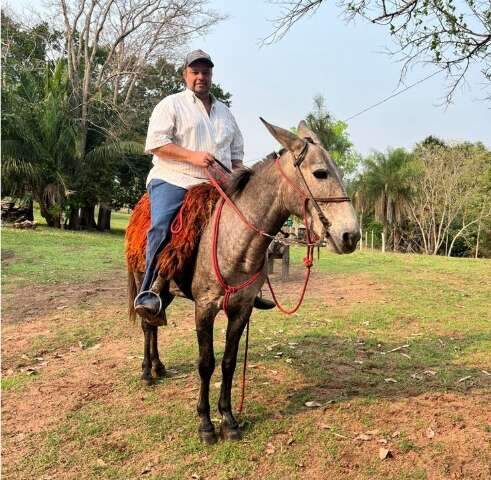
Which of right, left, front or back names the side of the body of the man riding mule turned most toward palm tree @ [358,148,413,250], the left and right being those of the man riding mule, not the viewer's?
left

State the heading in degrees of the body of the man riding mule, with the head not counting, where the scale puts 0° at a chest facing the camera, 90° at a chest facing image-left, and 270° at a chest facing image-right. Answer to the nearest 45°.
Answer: approximately 315°

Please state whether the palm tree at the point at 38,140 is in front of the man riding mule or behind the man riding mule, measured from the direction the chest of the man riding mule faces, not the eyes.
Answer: behind

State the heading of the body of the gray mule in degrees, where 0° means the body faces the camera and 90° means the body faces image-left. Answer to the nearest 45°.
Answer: approximately 315°

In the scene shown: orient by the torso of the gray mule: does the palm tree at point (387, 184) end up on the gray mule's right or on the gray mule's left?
on the gray mule's left

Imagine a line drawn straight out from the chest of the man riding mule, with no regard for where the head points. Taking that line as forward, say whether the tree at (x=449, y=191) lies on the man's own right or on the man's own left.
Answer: on the man's own left
